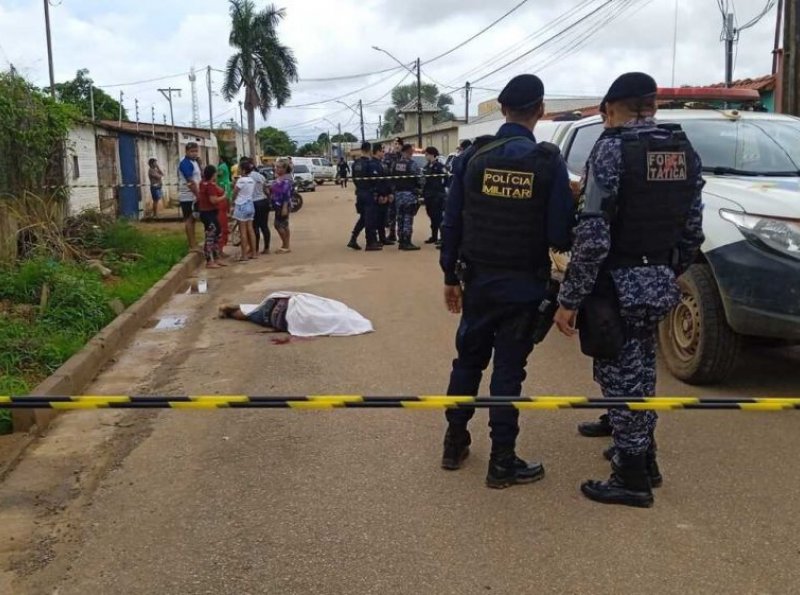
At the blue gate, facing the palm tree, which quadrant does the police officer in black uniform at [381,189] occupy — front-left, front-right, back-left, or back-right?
back-right

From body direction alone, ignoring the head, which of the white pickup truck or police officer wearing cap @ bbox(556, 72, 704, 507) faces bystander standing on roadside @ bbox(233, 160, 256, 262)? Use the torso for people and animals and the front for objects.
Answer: the police officer wearing cap

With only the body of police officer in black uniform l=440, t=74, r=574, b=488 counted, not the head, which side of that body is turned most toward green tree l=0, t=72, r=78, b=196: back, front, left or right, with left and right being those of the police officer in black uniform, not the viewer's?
left

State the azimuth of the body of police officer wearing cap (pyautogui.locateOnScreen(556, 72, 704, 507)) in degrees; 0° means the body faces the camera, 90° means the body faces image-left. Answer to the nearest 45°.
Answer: approximately 135°

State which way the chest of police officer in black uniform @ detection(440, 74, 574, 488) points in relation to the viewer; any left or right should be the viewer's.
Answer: facing away from the viewer and to the right of the viewer

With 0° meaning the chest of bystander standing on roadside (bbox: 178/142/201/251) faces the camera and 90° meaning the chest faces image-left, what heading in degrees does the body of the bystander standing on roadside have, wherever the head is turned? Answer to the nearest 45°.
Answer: approximately 315°

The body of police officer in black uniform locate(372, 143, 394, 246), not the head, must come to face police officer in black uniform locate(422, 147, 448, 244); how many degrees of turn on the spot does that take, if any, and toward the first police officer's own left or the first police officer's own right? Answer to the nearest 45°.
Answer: approximately 45° to the first police officer's own left
